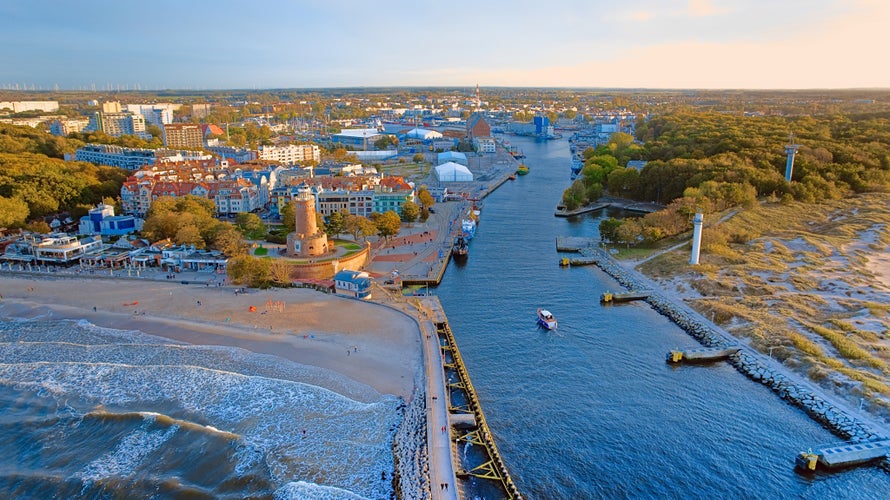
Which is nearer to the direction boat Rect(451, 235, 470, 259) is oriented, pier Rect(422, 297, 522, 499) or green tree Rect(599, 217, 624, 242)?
the pier

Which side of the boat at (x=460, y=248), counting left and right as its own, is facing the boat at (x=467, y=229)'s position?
back

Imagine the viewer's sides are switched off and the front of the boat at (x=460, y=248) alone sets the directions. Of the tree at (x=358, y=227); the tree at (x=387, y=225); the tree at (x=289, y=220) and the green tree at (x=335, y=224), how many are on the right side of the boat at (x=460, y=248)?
4

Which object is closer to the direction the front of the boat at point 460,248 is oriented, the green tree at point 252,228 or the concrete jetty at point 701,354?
the concrete jetty

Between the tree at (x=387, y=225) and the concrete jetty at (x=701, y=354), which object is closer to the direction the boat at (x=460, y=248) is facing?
the concrete jetty

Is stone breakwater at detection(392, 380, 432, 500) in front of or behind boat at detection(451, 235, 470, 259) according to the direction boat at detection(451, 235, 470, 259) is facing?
in front

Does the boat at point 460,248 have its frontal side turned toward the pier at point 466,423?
yes

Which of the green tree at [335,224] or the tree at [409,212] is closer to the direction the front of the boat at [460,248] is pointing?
the green tree
